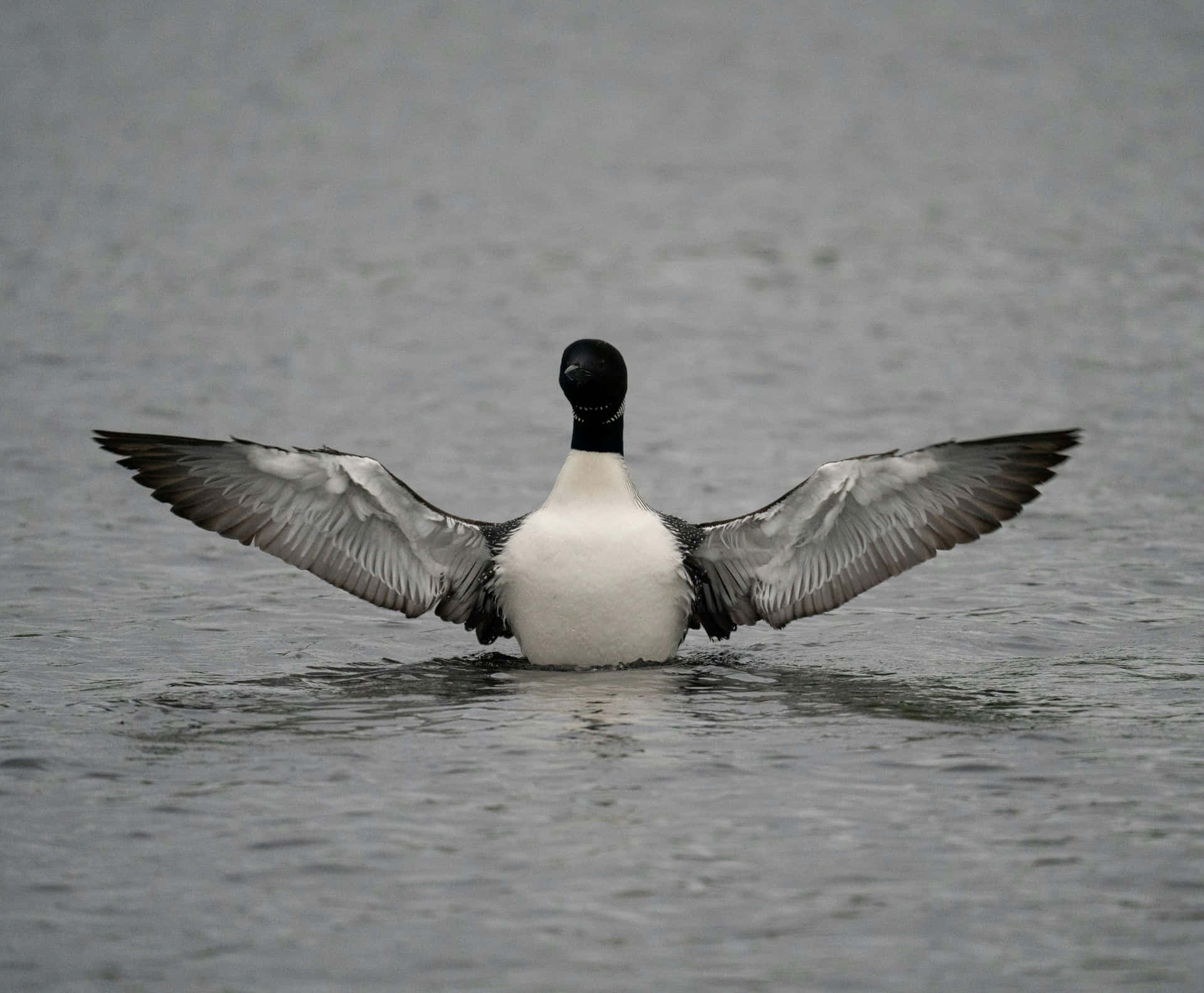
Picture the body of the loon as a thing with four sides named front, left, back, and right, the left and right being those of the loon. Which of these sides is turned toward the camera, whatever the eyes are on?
front
